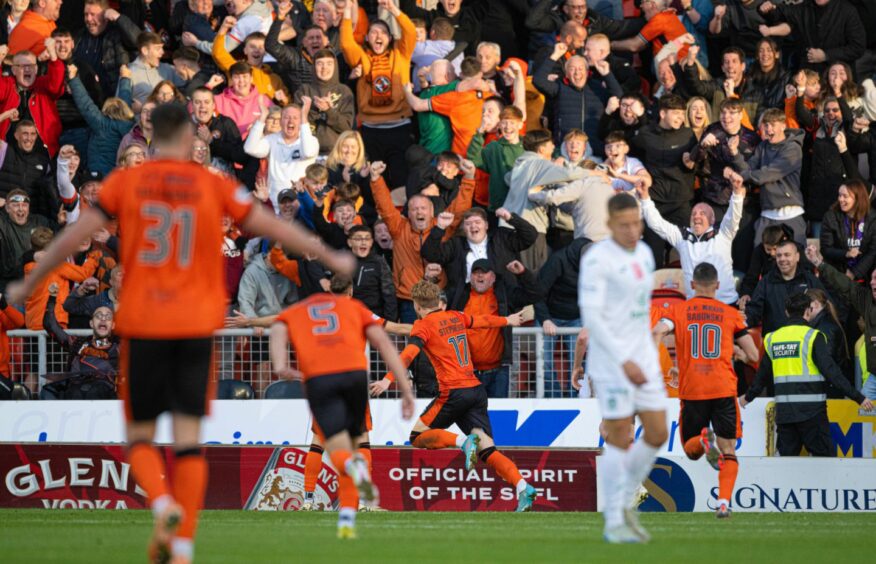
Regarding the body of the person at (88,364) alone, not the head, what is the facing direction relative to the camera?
toward the camera

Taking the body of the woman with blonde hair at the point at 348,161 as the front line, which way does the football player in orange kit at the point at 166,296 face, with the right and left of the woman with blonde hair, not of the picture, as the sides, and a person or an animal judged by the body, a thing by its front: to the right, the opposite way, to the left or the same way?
the opposite way

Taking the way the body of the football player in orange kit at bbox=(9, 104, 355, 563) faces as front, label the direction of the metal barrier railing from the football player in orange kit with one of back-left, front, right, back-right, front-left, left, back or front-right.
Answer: front

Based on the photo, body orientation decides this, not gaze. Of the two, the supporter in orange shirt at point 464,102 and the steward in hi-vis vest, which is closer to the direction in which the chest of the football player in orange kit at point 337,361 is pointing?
the supporter in orange shirt

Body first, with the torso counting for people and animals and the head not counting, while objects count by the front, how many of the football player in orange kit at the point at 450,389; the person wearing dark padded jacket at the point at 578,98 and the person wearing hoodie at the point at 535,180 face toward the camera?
1

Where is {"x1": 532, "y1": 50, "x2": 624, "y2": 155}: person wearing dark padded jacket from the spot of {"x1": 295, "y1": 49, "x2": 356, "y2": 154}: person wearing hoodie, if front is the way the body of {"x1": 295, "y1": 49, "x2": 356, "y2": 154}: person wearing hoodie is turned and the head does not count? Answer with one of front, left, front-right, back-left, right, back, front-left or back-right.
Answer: left

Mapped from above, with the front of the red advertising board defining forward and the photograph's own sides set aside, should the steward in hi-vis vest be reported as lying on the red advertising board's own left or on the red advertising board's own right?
on the red advertising board's own left

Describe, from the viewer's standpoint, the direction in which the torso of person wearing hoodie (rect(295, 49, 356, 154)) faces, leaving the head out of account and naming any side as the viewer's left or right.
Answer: facing the viewer

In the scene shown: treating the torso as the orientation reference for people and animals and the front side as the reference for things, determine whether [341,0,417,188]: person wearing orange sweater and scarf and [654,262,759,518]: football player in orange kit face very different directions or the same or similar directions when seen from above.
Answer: very different directions

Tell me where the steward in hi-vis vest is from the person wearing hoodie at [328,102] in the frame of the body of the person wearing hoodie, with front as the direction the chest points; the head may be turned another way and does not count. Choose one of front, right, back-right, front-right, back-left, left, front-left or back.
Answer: front-left

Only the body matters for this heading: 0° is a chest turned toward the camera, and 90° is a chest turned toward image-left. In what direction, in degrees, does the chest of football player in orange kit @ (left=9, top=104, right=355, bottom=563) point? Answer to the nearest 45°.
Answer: approximately 180°

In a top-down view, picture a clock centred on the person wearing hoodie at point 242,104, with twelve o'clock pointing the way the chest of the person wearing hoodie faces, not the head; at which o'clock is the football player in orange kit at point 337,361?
The football player in orange kit is roughly at 12 o'clock from the person wearing hoodie.

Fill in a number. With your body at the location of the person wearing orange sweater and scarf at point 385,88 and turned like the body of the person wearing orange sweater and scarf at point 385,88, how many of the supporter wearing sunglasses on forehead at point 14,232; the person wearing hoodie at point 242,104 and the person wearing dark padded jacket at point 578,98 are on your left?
1

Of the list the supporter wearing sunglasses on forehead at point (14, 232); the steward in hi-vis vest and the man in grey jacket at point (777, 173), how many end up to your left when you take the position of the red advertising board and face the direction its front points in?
2

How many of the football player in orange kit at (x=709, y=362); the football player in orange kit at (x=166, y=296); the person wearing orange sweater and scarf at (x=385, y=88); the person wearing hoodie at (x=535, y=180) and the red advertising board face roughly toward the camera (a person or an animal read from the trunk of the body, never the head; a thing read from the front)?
2
